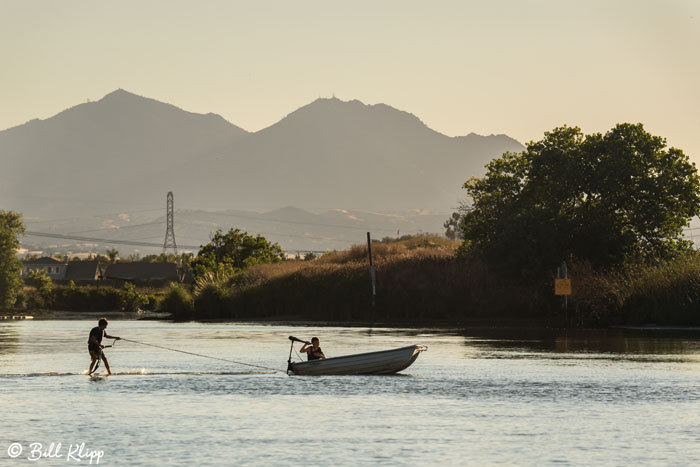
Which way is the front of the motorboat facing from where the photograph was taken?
facing to the right of the viewer
